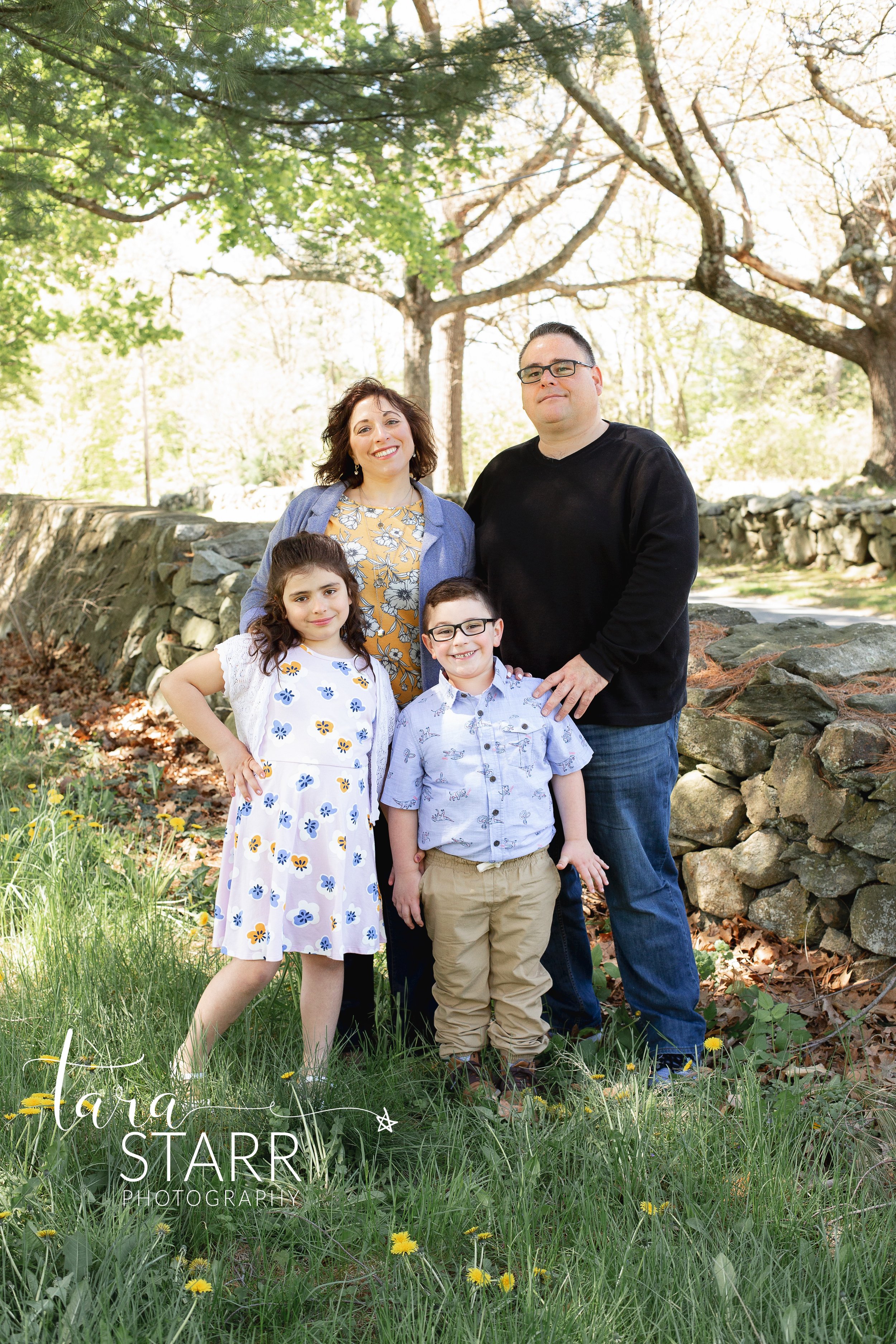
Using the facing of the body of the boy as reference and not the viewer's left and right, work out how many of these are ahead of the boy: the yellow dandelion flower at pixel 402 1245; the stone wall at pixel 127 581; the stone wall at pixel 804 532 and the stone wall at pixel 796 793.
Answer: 1

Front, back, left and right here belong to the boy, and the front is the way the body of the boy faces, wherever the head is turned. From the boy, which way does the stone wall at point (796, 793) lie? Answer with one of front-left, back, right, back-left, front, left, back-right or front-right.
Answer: back-left

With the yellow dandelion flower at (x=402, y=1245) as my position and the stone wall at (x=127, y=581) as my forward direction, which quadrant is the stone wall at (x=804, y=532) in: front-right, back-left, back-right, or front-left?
front-right

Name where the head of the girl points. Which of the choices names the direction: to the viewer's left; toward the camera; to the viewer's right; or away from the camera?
toward the camera

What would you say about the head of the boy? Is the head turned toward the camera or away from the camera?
toward the camera

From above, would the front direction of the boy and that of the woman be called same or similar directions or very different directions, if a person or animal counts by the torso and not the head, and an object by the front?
same or similar directions

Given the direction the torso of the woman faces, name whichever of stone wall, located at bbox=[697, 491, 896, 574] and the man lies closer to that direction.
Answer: the man

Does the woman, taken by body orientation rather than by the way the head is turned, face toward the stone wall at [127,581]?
no

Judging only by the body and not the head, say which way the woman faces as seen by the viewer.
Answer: toward the camera

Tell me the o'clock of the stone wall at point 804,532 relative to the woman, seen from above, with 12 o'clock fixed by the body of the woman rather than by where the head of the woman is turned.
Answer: The stone wall is roughly at 7 o'clock from the woman.

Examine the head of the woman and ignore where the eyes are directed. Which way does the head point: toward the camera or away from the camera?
toward the camera

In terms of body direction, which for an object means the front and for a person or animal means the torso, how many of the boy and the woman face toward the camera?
2

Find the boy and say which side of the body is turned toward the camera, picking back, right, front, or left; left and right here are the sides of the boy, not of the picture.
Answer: front

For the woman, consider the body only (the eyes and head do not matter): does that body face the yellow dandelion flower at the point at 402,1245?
yes
